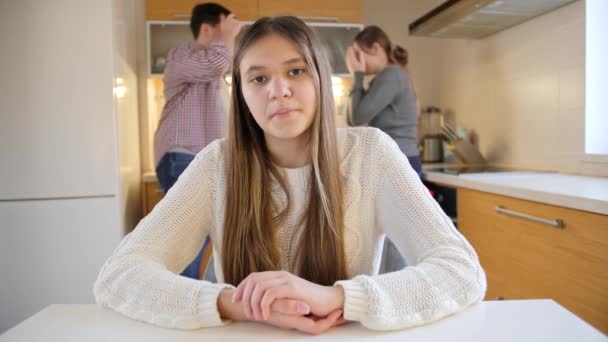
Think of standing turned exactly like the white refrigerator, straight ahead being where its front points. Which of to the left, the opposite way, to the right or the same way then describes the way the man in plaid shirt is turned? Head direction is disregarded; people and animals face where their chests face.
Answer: to the left

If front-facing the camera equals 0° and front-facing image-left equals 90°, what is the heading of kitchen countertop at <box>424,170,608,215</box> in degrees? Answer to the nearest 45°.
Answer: approximately 45°

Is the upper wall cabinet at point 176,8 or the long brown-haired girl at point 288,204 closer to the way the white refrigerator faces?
the long brown-haired girl

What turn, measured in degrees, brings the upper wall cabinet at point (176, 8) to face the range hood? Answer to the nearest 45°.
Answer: approximately 45° to its left
